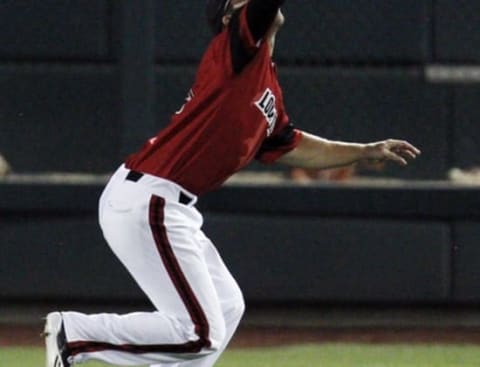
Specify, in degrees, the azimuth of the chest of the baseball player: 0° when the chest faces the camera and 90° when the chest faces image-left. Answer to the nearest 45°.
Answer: approximately 270°
